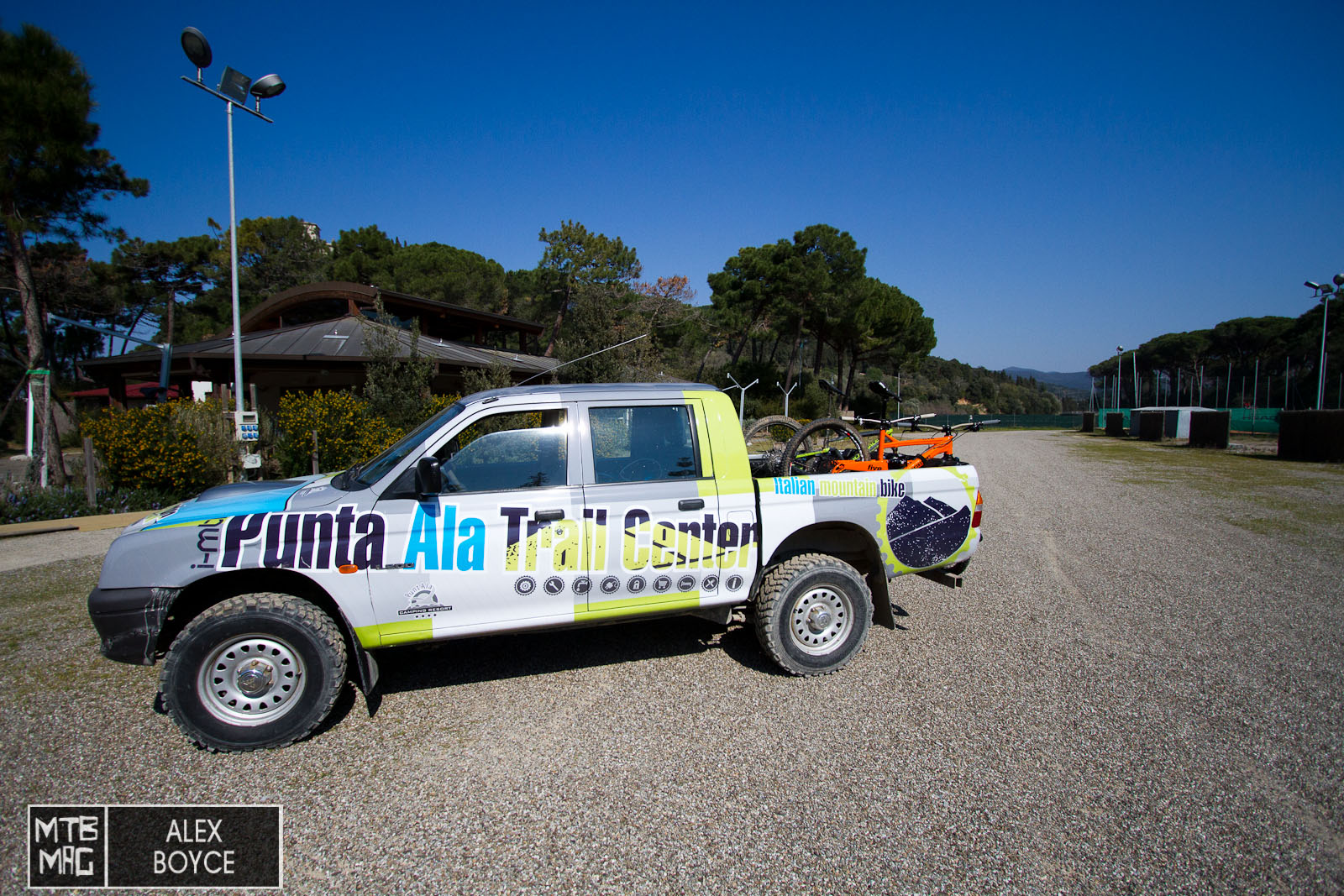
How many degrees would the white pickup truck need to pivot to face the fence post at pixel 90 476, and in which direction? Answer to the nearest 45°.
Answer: approximately 45° to its right

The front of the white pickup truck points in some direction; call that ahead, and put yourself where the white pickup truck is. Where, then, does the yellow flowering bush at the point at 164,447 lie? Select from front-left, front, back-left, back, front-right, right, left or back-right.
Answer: front-right

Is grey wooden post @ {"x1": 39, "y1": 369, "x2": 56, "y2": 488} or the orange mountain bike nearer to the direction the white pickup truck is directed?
the grey wooden post

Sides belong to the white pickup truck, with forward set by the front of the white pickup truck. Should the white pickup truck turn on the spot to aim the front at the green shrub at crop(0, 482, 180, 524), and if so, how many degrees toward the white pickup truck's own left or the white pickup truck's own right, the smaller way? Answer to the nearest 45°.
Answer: approximately 45° to the white pickup truck's own right

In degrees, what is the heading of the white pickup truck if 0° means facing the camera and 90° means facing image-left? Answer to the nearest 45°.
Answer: approximately 90°

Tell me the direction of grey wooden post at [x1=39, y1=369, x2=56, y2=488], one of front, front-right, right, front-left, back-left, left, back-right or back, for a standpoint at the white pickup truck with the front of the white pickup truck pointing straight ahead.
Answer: front-right

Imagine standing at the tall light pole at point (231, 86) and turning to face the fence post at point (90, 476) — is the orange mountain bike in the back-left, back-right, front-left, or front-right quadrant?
back-left

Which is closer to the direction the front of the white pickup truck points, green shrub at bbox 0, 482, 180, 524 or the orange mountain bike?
the green shrub

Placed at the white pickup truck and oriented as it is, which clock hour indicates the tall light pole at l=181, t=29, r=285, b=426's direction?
The tall light pole is roughly at 2 o'clock from the white pickup truck.
